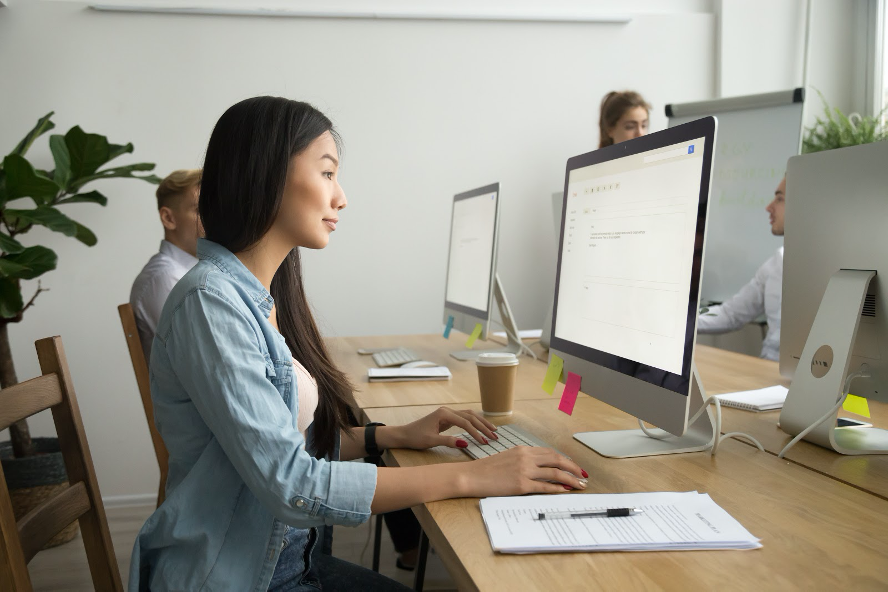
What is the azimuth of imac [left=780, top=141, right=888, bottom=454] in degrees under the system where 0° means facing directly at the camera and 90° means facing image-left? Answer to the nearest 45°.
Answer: approximately 225°

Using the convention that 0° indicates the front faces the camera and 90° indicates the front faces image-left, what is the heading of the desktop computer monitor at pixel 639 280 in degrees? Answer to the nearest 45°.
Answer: approximately 45°

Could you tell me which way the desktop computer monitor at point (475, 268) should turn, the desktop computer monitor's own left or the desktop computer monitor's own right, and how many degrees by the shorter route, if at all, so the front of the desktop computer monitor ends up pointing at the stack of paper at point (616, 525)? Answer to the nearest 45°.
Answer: approximately 45° to the desktop computer monitor's own left

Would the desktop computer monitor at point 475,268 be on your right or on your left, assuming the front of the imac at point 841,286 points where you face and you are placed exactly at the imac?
on your left

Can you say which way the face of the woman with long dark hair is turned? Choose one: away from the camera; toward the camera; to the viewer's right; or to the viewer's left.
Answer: to the viewer's right

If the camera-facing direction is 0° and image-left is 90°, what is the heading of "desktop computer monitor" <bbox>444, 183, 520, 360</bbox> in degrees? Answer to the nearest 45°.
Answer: approximately 45°

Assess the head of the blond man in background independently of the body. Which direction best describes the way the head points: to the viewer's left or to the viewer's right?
to the viewer's right
